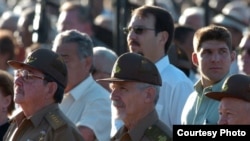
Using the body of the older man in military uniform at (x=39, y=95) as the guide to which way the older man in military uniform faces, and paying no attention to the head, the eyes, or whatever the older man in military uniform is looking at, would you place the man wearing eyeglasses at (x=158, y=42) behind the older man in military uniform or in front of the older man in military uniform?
behind

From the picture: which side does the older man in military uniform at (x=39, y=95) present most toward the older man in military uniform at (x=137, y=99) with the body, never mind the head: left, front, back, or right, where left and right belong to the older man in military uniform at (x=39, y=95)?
left

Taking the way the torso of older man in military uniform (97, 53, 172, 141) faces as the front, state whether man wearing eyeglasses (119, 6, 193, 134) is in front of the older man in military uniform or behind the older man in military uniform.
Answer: behind

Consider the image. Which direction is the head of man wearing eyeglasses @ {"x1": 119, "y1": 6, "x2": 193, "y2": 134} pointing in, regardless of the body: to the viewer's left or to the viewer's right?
to the viewer's left

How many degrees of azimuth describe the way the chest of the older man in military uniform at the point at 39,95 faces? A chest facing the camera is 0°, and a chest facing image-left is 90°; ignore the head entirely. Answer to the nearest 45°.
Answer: approximately 45°

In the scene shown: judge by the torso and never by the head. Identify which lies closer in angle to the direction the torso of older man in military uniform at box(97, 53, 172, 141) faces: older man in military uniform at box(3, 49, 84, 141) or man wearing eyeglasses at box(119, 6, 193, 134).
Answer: the older man in military uniform
